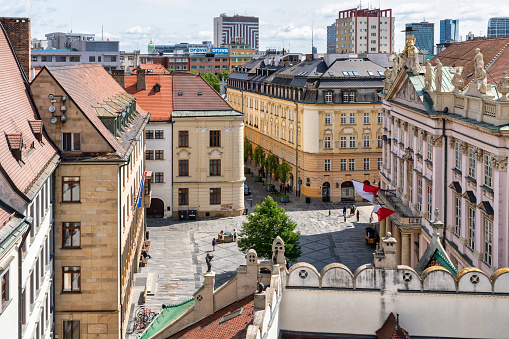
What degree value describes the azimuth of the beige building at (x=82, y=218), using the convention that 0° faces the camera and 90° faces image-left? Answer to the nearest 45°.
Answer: approximately 270°
